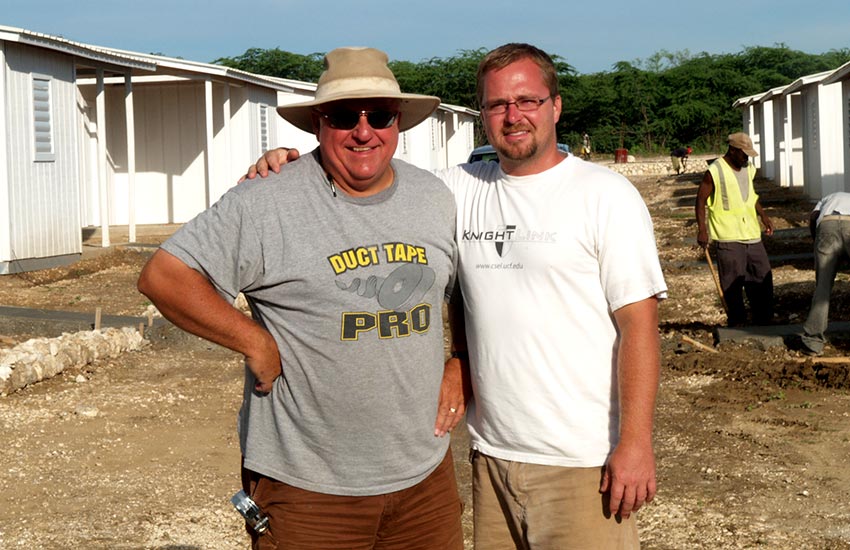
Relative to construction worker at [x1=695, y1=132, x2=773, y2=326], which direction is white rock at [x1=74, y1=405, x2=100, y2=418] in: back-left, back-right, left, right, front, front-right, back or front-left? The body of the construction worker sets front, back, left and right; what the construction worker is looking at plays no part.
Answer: right

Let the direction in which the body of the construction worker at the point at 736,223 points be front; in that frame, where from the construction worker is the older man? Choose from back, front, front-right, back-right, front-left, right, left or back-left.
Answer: front-right

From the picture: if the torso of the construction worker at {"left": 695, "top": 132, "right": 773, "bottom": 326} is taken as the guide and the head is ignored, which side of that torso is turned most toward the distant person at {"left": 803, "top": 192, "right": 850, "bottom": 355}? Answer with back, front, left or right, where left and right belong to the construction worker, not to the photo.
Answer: front

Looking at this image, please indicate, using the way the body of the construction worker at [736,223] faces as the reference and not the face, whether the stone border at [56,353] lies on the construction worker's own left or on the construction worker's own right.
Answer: on the construction worker's own right

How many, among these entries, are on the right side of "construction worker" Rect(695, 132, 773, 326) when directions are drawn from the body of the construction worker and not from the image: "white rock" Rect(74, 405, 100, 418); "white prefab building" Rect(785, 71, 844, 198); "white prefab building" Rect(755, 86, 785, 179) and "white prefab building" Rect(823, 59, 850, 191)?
1

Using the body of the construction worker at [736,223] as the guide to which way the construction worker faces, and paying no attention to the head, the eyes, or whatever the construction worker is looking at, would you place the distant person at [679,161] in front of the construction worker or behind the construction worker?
behind

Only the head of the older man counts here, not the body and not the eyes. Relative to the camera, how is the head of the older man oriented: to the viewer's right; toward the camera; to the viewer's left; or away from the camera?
toward the camera

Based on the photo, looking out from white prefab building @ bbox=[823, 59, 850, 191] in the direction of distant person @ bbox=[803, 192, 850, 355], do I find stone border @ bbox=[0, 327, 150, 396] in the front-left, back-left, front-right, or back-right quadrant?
front-right

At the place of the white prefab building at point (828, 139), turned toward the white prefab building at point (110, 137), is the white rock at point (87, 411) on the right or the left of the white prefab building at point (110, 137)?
left

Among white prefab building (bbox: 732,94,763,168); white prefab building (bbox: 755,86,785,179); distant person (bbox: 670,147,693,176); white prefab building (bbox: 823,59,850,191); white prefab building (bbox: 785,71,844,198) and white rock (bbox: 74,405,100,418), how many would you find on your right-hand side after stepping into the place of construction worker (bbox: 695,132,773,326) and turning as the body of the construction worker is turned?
1

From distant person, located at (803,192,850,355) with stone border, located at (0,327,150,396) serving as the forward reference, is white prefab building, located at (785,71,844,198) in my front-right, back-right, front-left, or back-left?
back-right
